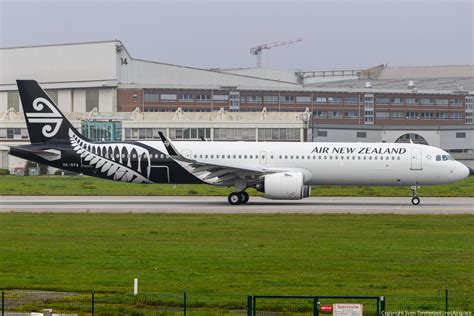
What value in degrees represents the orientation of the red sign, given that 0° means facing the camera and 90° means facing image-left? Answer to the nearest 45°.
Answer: approximately 0°
